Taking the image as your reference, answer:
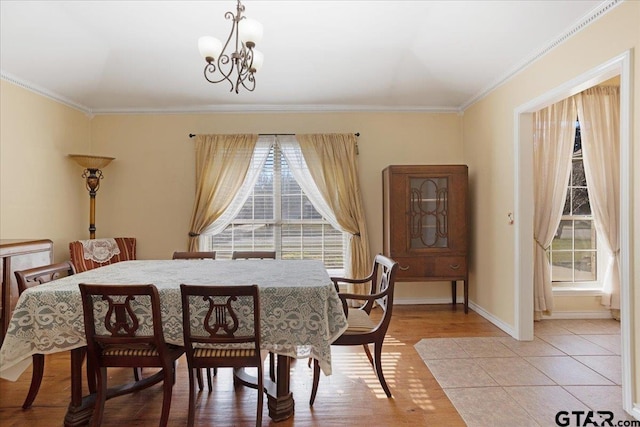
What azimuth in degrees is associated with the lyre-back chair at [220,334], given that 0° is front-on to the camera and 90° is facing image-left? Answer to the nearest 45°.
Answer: approximately 180°

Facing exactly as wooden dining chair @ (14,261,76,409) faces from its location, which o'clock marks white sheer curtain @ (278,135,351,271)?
The white sheer curtain is roughly at 10 o'clock from the wooden dining chair.

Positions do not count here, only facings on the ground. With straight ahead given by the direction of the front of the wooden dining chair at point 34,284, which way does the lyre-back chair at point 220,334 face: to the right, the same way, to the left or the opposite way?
to the left

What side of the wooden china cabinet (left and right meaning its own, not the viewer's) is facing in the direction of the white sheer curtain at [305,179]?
right

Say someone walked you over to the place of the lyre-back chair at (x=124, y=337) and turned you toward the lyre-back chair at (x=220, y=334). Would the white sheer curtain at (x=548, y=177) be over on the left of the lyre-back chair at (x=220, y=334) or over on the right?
left

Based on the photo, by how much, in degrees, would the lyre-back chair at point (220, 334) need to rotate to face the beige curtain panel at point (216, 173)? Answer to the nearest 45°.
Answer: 0° — it already faces it

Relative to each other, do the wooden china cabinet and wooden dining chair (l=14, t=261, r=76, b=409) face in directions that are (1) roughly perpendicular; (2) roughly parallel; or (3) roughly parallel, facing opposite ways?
roughly perpendicular

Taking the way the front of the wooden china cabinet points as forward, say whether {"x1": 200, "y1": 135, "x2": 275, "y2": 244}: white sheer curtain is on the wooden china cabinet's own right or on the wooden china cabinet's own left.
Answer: on the wooden china cabinet's own right

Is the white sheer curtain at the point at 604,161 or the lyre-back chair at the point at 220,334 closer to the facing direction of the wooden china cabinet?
the lyre-back chair

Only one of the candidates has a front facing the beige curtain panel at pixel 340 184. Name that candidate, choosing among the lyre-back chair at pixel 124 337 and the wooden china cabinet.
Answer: the lyre-back chair

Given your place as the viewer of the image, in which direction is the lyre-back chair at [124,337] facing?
facing away from the viewer and to the right of the viewer

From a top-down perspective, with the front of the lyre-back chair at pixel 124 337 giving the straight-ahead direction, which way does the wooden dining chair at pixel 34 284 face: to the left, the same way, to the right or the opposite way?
to the right

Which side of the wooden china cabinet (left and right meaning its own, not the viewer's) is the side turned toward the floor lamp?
right

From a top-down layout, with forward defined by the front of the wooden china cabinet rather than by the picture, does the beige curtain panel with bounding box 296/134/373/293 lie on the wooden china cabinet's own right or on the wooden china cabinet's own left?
on the wooden china cabinet's own right

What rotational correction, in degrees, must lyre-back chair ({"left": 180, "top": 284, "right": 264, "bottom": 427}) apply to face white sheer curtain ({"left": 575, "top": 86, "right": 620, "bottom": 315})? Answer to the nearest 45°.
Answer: approximately 90° to its right
